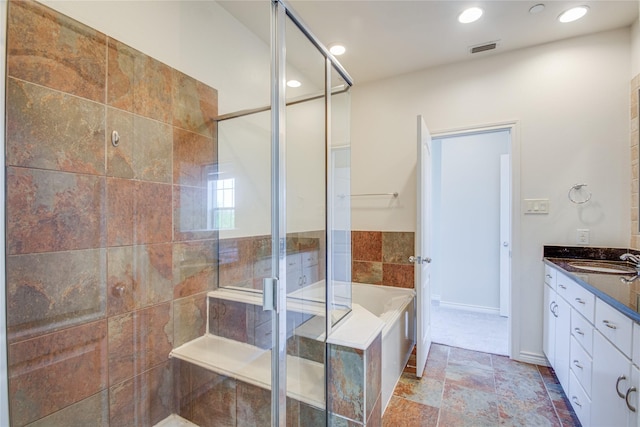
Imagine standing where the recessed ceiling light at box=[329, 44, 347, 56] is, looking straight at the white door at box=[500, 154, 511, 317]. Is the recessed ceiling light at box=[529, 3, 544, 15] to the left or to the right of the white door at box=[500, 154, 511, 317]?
right

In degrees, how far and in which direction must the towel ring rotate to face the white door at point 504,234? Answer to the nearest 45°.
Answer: approximately 135° to its right

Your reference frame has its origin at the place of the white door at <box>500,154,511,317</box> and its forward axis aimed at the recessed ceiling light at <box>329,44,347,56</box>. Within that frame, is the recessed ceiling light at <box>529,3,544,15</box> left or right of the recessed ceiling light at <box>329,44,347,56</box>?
left

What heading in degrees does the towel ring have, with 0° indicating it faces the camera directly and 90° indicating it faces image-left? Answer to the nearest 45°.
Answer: approximately 0°
